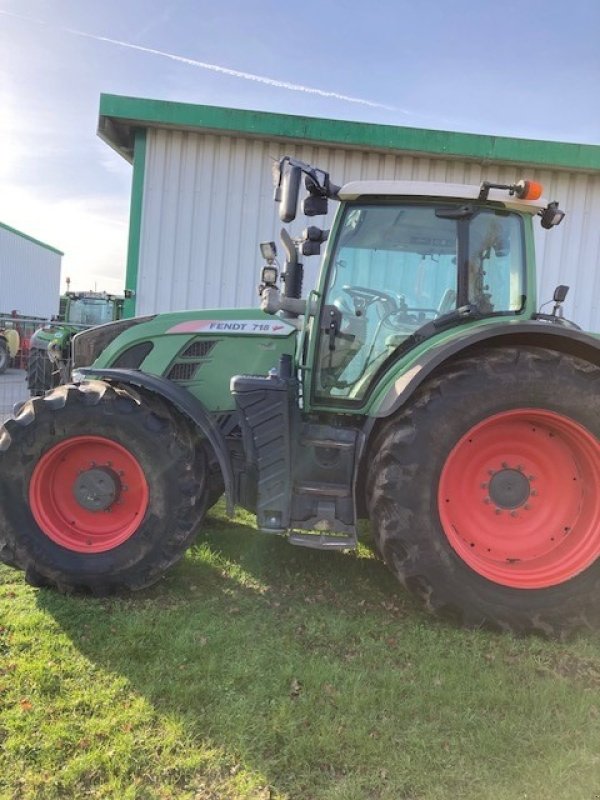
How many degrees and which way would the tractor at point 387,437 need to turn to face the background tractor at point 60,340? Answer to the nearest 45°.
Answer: approximately 45° to its right

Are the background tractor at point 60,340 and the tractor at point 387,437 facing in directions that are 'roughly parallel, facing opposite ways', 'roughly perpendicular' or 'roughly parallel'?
roughly perpendicular

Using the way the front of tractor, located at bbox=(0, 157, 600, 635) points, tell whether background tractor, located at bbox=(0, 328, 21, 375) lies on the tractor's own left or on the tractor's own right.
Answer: on the tractor's own right

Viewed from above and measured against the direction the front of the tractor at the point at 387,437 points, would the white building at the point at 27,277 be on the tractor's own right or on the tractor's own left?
on the tractor's own right

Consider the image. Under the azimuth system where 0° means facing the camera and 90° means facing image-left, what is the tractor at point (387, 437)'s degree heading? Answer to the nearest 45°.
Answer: approximately 90°
